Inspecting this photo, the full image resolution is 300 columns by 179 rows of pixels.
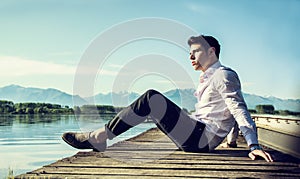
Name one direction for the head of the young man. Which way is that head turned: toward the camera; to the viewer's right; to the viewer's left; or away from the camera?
to the viewer's left

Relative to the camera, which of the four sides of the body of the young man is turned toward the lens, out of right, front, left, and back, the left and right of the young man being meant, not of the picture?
left
